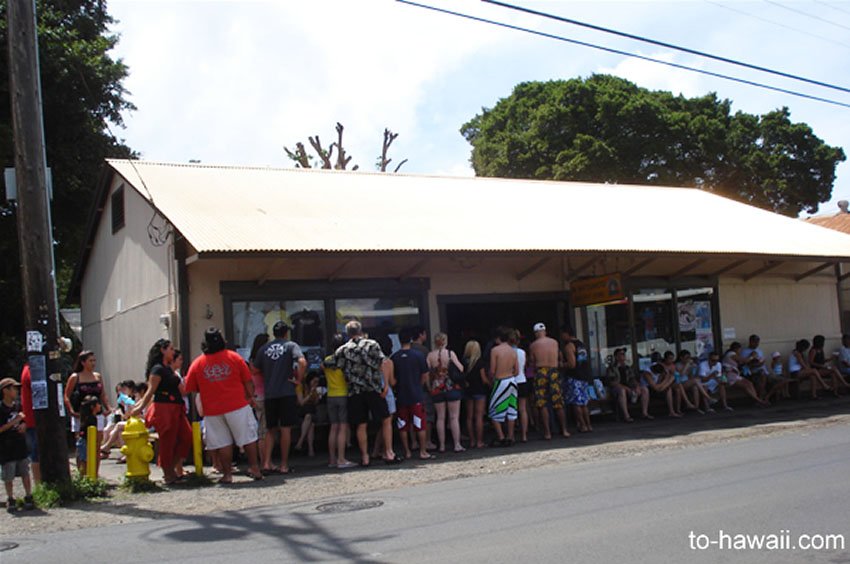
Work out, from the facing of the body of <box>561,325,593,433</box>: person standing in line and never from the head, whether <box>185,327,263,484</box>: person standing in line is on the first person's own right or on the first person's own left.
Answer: on the first person's own left

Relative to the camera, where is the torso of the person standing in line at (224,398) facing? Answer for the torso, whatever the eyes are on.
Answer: away from the camera

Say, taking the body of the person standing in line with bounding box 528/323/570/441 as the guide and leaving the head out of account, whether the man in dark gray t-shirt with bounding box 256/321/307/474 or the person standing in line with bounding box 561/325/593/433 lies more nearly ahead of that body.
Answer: the person standing in line

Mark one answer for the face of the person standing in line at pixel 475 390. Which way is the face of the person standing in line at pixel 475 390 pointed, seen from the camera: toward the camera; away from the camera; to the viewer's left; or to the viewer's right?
away from the camera

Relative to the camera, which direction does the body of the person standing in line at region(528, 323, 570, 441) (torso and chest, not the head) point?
away from the camera

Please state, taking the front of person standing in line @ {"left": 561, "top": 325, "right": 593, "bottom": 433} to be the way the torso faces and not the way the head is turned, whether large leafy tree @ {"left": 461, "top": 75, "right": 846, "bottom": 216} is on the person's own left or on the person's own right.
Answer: on the person's own right

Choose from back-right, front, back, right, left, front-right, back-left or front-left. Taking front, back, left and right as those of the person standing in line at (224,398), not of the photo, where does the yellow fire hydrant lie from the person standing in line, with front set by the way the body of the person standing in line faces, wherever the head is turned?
left

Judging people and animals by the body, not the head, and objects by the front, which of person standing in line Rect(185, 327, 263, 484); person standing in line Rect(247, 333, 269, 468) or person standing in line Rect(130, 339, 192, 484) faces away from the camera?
person standing in line Rect(185, 327, 263, 484)

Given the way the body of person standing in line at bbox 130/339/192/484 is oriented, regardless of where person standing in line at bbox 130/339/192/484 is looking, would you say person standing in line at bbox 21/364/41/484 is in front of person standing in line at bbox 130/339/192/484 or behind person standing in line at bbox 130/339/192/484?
behind

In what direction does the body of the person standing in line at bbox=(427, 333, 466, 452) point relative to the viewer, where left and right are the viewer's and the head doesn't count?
facing away from the viewer

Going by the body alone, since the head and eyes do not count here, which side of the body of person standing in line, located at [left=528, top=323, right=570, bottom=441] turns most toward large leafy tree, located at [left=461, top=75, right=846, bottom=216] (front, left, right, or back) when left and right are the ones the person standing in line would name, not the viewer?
front

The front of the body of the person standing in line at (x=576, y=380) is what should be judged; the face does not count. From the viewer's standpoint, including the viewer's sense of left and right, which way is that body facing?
facing away from the viewer and to the left of the viewer

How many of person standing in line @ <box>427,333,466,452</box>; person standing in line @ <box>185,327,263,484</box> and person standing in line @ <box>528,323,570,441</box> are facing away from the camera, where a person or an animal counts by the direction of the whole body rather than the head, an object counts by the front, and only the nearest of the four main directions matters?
3

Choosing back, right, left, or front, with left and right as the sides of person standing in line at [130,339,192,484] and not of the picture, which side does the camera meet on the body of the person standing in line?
right
